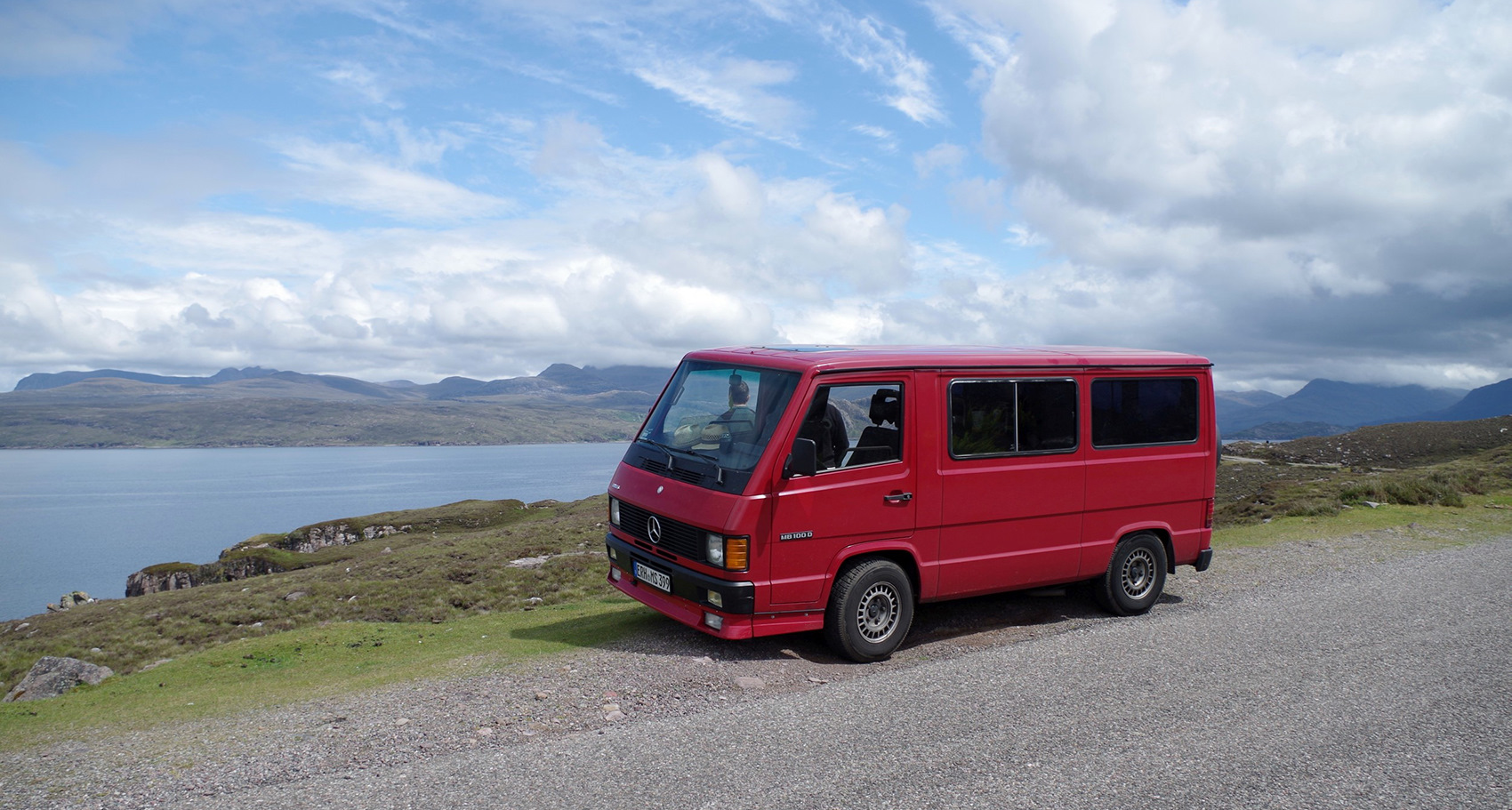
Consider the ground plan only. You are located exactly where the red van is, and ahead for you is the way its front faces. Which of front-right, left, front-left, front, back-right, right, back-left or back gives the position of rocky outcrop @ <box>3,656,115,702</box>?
front-right

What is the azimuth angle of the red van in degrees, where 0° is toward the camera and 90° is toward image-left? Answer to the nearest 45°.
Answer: approximately 45°
